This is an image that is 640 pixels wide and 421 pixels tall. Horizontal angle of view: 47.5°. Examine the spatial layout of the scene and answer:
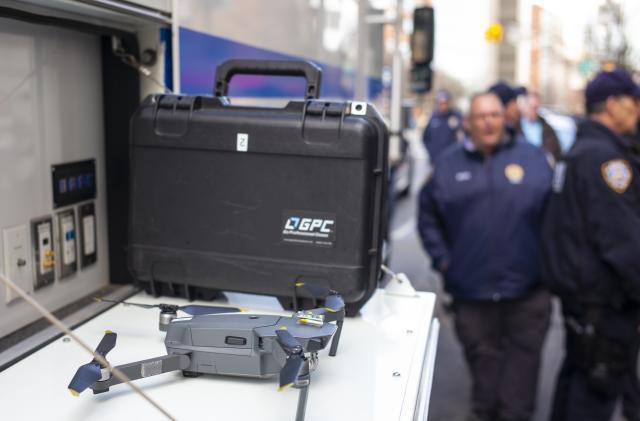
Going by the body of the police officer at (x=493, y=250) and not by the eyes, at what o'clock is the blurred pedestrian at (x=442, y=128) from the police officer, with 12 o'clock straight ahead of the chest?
The blurred pedestrian is roughly at 6 o'clock from the police officer.

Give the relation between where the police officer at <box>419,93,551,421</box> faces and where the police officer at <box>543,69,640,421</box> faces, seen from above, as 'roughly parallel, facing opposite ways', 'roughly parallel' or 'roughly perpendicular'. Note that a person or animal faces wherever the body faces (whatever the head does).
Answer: roughly perpendicular

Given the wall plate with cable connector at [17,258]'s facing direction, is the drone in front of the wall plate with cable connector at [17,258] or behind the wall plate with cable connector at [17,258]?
in front

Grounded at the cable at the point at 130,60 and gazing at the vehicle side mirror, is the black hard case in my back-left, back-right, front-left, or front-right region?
back-right

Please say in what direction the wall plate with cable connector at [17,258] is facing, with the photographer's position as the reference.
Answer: facing the viewer and to the right of the viewer

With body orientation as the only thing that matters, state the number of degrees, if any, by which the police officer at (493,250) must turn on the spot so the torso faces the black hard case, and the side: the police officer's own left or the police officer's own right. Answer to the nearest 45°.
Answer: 0° — they already face it

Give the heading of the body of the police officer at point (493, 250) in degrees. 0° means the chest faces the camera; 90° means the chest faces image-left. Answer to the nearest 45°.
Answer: approximately 0°
